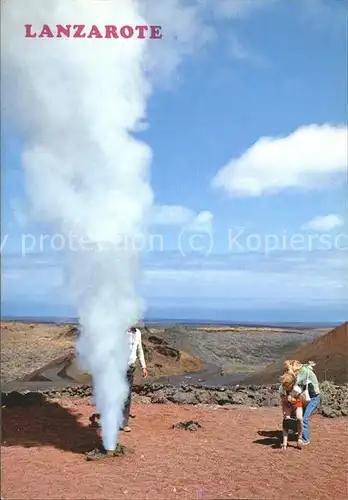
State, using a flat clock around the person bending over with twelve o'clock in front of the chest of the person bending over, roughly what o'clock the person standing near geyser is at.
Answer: The person standing near geyser is roughly at 12 o'clock from the person bending over.

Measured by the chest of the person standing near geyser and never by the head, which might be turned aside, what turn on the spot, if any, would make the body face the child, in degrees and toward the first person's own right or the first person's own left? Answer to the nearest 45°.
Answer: approximately 135° to the first person's own left

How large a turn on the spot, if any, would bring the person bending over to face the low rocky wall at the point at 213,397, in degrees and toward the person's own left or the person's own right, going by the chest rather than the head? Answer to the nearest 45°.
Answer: approximately 45° to the person's own right

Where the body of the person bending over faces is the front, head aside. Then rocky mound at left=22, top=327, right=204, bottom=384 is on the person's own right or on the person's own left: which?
on the person's own right

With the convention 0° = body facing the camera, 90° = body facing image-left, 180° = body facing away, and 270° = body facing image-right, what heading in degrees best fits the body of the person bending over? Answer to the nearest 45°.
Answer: approximately 90°

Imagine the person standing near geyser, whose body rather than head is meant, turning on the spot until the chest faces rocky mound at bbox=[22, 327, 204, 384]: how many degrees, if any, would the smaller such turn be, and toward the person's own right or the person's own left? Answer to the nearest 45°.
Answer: approximately 135° to the person's own right
